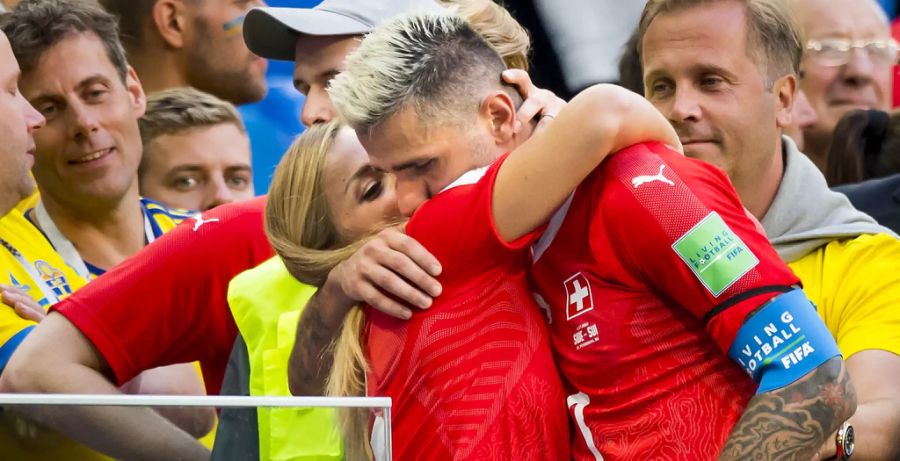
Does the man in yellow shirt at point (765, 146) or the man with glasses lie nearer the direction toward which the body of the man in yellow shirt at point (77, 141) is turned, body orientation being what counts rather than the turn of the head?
the man in yellow shirt

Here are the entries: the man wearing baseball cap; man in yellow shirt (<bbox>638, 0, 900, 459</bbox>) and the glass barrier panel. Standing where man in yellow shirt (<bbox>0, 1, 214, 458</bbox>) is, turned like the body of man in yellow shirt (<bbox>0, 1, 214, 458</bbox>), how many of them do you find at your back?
0

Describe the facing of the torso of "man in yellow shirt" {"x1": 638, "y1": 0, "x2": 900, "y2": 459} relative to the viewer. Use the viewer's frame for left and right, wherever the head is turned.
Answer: facing the viewer and to the left of the viewer

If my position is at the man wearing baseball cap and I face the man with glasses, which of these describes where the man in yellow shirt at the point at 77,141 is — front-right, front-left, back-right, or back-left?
back-left

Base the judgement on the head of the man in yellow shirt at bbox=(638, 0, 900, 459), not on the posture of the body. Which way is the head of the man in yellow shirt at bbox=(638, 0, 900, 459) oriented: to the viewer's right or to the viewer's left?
to the viewer's left

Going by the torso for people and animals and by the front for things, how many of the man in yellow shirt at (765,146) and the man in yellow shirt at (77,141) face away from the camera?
0

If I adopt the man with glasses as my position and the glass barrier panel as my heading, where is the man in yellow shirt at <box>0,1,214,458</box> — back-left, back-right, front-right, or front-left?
front-right

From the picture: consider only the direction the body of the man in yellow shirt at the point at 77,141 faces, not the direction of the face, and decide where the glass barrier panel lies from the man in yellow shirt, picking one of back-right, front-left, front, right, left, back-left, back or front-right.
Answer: front

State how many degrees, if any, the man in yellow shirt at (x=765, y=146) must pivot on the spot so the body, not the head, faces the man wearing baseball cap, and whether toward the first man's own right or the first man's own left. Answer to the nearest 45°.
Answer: approximately 45° to the first man's own right

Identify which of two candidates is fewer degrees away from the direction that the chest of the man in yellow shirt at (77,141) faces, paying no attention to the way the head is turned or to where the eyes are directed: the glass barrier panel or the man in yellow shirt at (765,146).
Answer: the glass barrier panel

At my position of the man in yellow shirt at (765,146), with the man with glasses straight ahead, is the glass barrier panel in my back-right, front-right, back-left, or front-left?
back-left

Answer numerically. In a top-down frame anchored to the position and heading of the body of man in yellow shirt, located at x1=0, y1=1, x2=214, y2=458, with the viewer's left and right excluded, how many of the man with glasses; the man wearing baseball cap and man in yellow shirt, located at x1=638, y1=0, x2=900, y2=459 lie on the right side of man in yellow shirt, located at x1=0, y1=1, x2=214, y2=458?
0

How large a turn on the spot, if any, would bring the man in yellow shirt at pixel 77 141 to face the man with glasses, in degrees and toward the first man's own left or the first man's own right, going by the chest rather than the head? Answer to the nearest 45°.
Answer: approximately 90° to the first man's own left

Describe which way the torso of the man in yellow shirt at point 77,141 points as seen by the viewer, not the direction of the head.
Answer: toward the camera
